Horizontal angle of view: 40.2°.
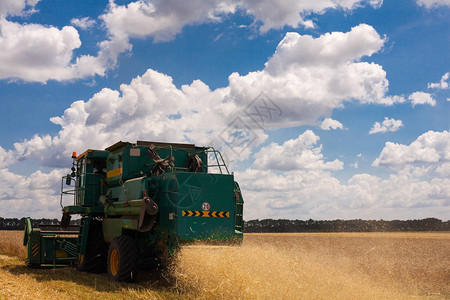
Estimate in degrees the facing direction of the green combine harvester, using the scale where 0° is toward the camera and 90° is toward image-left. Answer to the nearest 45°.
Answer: approximately 135°
